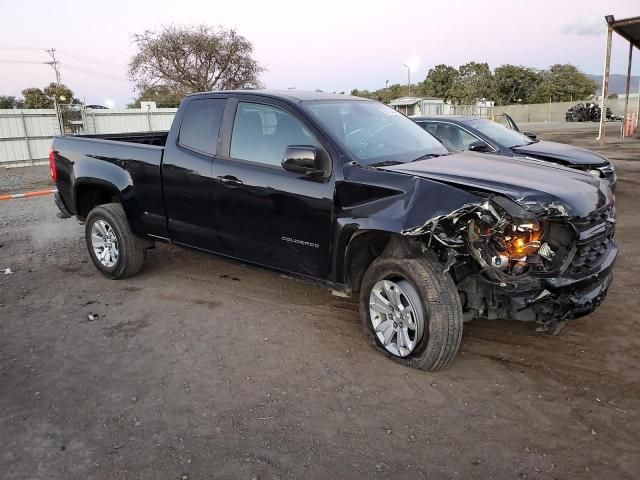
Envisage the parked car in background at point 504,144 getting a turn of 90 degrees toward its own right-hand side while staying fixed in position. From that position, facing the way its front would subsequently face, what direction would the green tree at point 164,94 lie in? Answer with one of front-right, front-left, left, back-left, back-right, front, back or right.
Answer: right

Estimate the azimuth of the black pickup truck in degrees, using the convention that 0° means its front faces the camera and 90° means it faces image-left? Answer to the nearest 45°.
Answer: approximately 315°

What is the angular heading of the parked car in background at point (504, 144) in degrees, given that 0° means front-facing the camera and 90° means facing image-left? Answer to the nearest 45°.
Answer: approximately 315°

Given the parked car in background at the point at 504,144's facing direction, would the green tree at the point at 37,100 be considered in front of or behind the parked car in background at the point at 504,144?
behind

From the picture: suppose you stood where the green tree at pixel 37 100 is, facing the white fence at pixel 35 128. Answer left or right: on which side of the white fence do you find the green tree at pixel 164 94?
left

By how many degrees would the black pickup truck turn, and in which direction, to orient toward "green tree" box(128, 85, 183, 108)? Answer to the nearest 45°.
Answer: approximately 135° to its left
